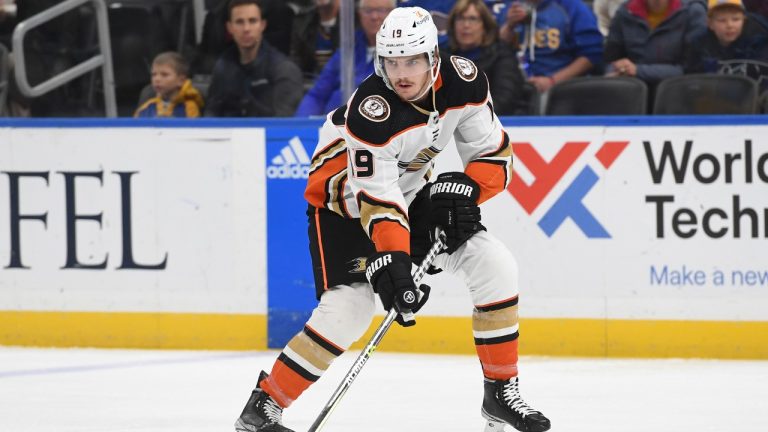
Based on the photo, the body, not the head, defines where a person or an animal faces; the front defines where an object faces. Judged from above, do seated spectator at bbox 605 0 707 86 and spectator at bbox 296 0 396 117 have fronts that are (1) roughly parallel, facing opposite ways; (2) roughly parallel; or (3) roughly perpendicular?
roughly parallel

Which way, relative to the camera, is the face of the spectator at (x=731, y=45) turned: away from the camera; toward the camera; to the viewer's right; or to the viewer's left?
toward the camera

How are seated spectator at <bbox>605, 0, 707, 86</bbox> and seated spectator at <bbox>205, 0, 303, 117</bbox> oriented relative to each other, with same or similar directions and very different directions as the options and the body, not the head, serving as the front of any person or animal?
same or similar directions

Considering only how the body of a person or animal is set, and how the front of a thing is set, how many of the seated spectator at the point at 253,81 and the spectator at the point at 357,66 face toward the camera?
2

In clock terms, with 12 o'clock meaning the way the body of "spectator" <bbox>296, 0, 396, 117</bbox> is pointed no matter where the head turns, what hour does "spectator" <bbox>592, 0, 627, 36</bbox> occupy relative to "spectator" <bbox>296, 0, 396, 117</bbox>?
"spectator" <bbox>592, 0, 627, 36</bbox> is roughly at 8 o'clock from "spectator" <bbox>296, 0, 396, 117</bbox>.

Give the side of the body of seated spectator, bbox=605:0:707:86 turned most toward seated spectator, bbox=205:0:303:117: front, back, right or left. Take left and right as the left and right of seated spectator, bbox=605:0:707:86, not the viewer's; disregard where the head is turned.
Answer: right

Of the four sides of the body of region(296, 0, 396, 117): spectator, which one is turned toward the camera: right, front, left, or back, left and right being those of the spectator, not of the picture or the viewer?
front

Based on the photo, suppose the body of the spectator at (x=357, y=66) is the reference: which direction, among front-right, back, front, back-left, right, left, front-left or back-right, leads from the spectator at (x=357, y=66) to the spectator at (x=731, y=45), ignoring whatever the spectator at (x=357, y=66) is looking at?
left

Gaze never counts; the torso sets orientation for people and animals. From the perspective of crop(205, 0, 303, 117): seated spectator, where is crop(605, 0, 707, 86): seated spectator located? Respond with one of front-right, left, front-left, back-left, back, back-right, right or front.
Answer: left

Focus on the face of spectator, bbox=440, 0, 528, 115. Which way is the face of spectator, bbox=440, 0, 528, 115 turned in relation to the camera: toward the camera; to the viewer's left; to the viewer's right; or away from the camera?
toward the camera

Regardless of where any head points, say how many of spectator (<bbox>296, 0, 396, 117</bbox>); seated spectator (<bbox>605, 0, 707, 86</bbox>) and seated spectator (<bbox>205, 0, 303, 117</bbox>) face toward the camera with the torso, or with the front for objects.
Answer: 3

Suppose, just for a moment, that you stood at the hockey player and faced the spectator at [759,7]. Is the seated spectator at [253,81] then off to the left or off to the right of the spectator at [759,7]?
left

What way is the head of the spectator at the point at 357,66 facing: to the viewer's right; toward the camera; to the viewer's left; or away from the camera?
toward the camera

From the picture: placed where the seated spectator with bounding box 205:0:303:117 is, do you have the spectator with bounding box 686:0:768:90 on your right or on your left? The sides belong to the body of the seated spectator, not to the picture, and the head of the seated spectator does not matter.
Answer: on your left

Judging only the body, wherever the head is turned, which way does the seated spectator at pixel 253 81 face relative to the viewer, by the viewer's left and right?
facing the viewer

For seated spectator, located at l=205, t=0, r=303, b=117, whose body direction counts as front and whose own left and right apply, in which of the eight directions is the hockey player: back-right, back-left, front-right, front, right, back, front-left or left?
front
